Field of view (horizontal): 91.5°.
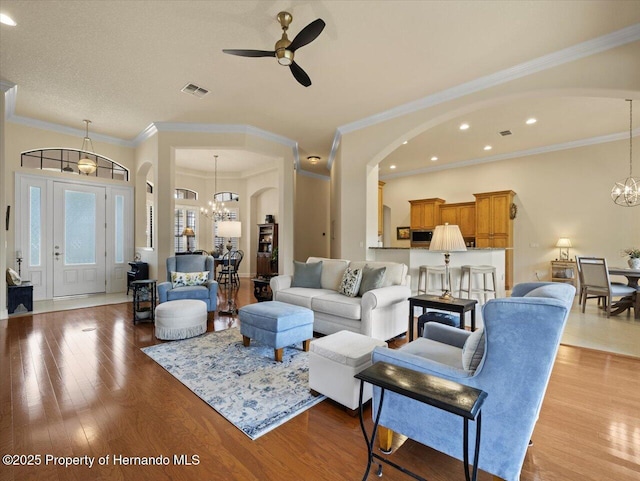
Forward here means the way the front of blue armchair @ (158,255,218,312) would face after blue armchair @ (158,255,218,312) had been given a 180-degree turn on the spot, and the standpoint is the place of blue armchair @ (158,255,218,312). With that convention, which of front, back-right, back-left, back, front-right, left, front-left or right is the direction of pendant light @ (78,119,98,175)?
front-left

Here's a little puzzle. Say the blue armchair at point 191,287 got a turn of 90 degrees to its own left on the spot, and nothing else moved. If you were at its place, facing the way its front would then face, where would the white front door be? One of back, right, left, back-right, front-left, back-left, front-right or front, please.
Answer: back-left

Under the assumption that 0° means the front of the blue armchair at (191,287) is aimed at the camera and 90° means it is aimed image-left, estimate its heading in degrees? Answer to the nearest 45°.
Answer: approximately 0°

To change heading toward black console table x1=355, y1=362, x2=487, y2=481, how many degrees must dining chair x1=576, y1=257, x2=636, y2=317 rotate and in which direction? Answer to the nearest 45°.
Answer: approximately 135° to its right

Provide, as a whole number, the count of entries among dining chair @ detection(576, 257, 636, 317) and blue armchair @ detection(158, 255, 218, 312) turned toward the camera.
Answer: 1

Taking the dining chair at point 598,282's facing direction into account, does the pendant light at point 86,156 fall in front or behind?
behind

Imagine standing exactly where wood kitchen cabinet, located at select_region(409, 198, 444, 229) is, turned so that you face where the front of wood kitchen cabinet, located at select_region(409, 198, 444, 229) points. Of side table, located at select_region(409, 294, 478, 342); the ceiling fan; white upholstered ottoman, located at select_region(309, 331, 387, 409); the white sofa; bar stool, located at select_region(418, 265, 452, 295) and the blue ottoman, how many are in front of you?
6

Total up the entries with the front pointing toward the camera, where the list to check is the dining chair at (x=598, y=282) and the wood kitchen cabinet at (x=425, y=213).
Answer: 1

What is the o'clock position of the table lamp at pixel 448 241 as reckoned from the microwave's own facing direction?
The table lamp is roughly at 12 o'clock from the microwave.

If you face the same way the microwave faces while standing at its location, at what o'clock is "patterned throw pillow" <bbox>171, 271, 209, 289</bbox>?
The patterned throw pillow is roughly at 1 o'clock from the microwave.

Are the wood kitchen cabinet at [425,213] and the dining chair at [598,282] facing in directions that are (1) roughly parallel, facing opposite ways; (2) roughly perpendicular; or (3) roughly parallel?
roughly perpendicular

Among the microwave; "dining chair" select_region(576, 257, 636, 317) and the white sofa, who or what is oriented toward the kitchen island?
the microwave

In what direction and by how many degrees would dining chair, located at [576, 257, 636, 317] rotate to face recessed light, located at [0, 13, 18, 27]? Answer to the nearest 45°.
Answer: approximately 180°
